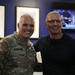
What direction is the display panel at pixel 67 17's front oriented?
toward the camera

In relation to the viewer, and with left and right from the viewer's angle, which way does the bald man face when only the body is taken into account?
facing the viewer

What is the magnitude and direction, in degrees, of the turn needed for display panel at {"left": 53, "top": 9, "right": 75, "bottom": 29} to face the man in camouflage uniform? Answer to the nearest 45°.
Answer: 0° — it already faces them

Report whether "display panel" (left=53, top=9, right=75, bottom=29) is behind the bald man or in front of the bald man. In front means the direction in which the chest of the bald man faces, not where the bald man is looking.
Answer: behind

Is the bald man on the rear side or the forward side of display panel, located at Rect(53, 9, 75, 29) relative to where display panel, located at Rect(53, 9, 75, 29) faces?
on the forward side

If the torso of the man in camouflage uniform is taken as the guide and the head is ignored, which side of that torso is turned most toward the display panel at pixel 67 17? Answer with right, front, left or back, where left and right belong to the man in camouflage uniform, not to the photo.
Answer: left

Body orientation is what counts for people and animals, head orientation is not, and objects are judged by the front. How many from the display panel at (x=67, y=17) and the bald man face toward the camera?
2

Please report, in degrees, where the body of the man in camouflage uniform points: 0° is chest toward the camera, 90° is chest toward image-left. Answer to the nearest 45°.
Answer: approximately 315°
